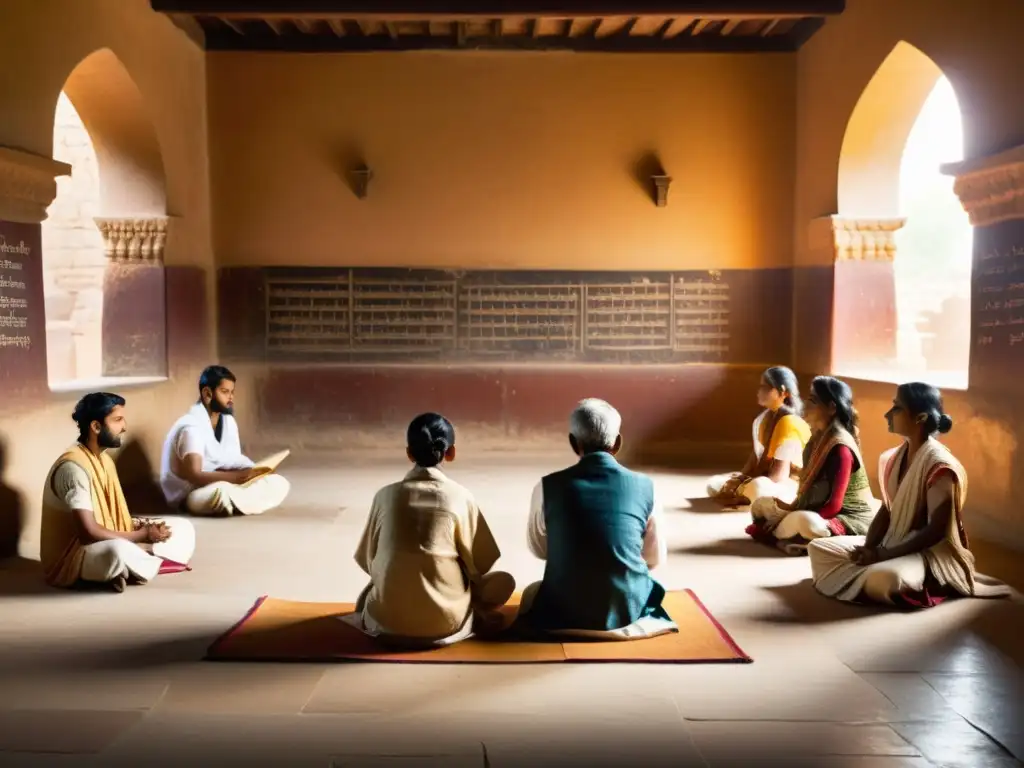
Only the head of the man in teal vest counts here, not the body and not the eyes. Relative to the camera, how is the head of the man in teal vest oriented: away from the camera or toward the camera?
away from the camera

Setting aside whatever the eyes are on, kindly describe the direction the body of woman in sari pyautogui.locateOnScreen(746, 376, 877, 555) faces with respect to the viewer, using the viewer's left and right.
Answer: facing to the left of the viewer

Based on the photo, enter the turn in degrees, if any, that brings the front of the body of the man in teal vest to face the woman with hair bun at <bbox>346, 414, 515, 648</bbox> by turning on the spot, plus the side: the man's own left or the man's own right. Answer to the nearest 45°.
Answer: approximately 90° to the man's own left

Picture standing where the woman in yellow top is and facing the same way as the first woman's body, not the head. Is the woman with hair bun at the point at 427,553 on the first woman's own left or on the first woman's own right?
on the first woman's own left

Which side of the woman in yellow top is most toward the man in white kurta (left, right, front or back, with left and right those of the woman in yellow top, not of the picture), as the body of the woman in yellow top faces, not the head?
front

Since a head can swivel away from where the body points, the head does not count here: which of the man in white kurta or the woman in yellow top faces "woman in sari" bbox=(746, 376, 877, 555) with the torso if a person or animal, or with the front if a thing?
the man in white kurta

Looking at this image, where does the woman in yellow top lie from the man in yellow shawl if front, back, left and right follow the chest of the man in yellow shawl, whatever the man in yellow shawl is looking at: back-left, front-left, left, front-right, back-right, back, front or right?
front

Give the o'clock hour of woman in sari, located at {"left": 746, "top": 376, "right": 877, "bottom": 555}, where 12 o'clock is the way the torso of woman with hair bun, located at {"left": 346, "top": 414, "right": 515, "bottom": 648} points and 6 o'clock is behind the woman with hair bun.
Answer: The woman in sari is roughly at 2 o'clock from the woman with hair bun.

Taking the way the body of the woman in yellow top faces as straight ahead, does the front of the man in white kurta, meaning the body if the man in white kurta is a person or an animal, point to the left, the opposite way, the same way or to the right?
the opposite way

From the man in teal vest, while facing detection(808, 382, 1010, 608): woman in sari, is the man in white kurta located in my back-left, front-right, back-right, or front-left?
back-left

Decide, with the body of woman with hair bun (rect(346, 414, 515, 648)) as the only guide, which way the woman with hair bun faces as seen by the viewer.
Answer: away from the camera

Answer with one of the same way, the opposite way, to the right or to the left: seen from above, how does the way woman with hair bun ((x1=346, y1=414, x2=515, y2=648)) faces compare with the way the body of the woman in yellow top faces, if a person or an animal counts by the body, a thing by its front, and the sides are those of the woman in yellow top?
to the right

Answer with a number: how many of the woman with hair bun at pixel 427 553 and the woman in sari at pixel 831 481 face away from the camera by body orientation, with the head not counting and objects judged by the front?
1

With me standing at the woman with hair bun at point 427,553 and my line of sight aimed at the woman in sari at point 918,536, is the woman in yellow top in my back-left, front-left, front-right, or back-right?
front-left

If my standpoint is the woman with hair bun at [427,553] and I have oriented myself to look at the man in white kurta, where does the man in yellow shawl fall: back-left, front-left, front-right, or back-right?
front-left

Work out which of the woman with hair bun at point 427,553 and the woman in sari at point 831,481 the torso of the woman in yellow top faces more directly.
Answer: the woman with hair bun

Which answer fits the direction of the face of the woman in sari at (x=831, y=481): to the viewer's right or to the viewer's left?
to the viewer's left

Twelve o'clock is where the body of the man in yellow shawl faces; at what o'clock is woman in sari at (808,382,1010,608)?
The woman in sari is roughly at 1 o'clock from the man in yellow shawl.

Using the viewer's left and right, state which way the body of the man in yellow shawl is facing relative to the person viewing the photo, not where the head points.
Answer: facing to the right of the viewer

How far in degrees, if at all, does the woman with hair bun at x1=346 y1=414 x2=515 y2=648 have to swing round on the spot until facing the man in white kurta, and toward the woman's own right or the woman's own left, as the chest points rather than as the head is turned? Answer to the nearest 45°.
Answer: approximately 45° to the woman's own left

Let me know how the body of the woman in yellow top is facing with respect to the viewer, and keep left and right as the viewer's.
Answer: facing to the left of the viewer
